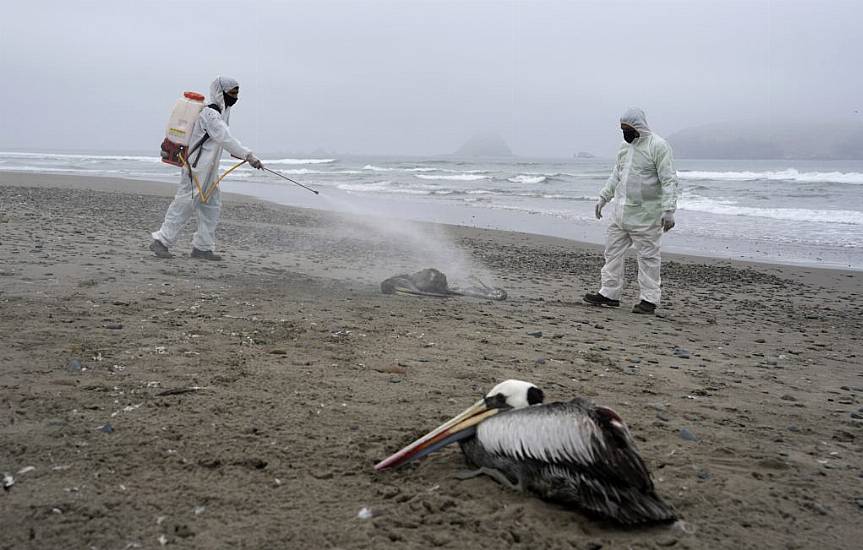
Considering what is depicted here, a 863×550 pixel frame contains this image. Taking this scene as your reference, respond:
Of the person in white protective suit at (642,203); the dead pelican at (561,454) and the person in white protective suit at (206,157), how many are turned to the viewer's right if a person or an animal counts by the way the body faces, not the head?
1

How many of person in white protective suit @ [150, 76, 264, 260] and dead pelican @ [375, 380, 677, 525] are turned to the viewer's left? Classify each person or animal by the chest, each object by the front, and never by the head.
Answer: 1

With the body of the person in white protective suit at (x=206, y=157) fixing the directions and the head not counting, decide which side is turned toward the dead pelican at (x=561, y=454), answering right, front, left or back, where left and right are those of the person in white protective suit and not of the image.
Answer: right

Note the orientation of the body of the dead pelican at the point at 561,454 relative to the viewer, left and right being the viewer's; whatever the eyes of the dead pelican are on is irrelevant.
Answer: facing to the left of the viewer

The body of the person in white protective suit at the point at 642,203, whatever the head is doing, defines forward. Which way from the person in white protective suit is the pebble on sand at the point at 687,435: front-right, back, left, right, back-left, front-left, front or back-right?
front-left

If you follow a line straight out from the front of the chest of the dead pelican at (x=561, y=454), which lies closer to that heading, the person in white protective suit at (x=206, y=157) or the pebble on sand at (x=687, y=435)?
the person in white protective suit

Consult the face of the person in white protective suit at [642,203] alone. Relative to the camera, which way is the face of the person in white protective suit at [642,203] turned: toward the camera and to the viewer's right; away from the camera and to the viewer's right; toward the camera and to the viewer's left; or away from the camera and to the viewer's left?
toward the camera and to the viewer's left

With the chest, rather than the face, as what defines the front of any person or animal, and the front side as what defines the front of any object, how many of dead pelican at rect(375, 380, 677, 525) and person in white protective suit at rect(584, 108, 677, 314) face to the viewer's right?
0

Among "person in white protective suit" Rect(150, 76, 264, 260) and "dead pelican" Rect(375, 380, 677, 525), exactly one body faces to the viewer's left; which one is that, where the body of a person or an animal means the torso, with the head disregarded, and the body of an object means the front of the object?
the dead pelican

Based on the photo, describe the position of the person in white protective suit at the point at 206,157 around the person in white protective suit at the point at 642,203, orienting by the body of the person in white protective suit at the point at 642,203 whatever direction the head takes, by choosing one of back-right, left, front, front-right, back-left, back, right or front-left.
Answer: front-right

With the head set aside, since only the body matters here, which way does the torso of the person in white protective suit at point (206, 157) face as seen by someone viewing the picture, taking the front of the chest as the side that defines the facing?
to the viewer's right

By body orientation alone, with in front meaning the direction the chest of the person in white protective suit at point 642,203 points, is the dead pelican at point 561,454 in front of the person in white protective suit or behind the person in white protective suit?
in front

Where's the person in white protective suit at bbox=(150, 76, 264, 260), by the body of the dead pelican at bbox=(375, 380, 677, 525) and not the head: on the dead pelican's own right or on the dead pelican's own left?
on the dead pelican's own right

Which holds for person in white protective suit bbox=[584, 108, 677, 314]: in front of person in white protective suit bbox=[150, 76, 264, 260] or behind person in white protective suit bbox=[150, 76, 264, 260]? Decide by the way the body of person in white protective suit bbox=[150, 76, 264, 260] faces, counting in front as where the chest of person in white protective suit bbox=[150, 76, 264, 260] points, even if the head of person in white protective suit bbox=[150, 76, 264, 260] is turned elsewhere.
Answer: in front

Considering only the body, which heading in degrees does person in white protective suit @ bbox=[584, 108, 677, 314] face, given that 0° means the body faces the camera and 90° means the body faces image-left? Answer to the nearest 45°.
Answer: approximately 45°

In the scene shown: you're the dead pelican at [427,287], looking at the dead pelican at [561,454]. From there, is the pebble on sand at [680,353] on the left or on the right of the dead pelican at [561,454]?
left
